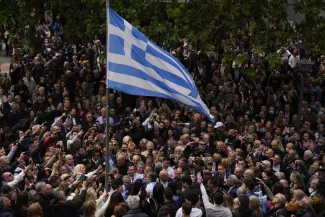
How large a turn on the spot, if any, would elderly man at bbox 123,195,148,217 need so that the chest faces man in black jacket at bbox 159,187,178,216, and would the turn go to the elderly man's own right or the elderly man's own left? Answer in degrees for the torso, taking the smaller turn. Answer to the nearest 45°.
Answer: approximately 45° to the elderly man's own right

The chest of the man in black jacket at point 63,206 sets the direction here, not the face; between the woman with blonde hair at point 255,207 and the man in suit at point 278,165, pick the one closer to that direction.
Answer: the man in suit

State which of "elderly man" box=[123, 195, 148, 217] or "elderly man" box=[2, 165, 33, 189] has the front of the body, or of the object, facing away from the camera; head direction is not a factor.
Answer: "elderly man" box=[123, 195, 148, 217]

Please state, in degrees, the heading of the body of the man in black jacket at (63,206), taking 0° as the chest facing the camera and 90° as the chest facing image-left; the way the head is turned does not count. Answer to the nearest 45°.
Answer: approximately 225°

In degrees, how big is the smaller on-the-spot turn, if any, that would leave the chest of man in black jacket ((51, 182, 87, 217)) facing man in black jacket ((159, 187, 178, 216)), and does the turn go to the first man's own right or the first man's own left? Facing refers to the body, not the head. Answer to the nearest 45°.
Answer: approximately 45° to the first man's own right

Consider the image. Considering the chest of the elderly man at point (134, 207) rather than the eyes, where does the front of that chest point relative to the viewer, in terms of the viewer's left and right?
facing away from the viewer

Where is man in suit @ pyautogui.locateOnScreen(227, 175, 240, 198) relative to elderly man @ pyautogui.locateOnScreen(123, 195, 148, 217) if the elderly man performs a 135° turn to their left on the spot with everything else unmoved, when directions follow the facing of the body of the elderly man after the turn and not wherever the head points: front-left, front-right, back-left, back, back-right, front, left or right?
back
